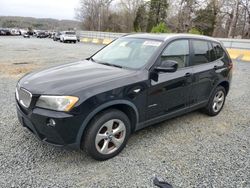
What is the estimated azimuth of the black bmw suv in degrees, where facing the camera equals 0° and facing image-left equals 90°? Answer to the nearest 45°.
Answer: approximately 45°

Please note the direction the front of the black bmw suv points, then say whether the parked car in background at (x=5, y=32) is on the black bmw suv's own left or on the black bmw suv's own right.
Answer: on the black bmw suv's own right

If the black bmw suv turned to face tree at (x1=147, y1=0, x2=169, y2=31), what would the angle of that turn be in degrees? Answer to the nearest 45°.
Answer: approximately 135° to its right

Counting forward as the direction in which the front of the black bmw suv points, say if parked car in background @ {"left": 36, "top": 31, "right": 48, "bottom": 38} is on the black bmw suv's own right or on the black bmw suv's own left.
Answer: on the black bmw suv's own right

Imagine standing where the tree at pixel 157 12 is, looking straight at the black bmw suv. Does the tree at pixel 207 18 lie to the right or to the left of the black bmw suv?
left

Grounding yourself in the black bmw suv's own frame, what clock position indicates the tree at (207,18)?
The tree is roughly at 5 o'clock from the black bmw suv.

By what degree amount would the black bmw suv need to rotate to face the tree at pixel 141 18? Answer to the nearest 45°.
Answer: approximately 135° to its right
